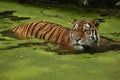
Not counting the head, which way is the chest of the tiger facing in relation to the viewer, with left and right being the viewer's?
facing the viewer and to the right of the viewer
